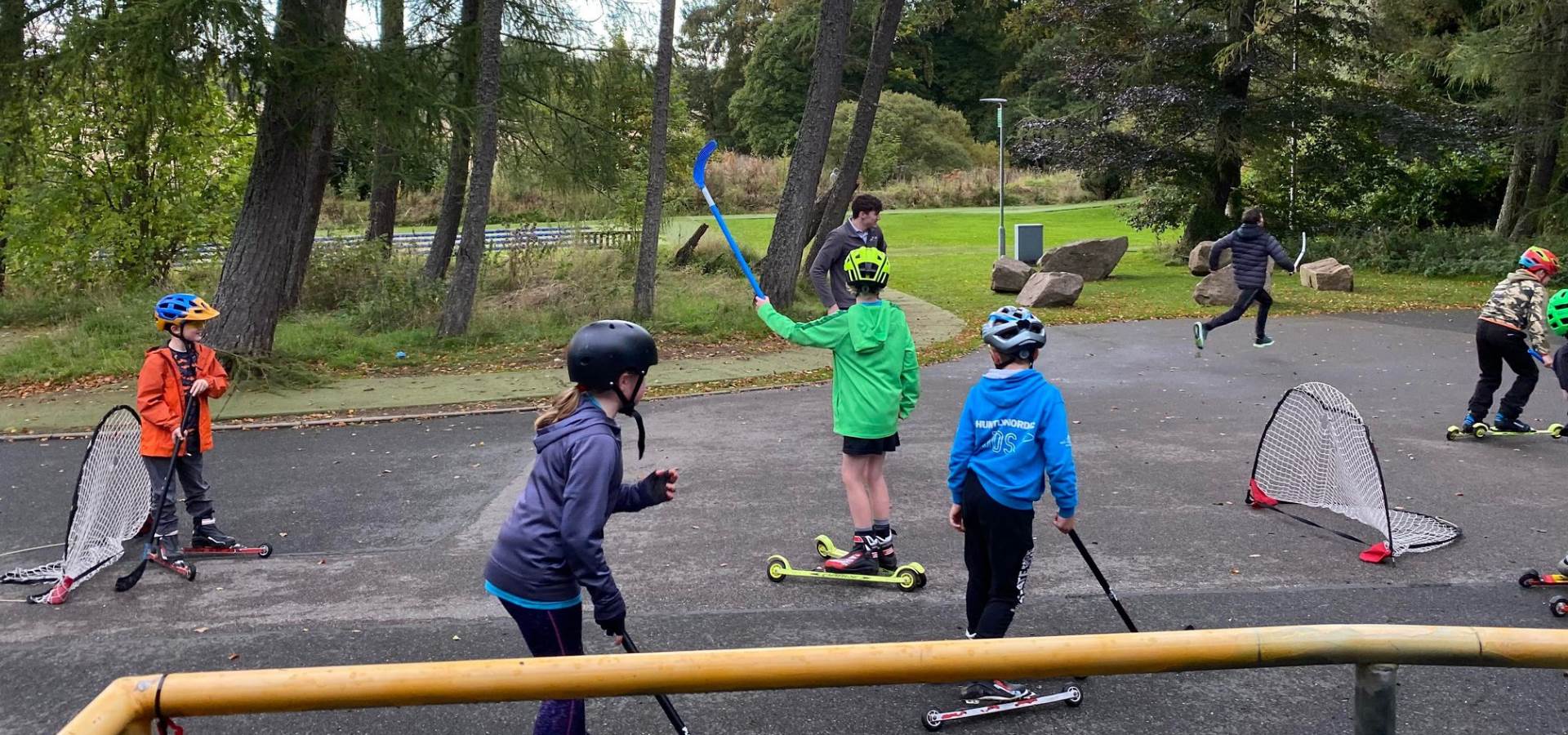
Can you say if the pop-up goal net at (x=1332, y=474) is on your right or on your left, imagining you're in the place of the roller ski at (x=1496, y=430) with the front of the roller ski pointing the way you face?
on your right

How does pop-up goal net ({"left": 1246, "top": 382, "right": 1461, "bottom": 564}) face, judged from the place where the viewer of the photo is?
facing the viewer and to the left of the viewer

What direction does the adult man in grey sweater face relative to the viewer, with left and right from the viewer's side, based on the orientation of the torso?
facing the viewer and to the right of the viewer

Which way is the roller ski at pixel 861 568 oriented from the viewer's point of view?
to the viewer's left

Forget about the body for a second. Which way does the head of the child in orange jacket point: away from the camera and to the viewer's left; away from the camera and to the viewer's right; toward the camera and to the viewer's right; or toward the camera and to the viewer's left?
toward the camera and to the viewer's right

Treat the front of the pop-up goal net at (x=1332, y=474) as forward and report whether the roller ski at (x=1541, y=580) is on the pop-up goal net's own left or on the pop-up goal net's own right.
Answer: on the pop-up goal net's own left

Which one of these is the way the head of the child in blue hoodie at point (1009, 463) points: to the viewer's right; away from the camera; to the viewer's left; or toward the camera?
away from the camera

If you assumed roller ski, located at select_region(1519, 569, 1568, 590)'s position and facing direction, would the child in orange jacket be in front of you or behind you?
in front

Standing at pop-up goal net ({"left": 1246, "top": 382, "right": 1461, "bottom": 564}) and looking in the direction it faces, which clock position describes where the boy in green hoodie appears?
The boy in green hoodie is roughly at 12 o'clock from the pop-up goal net.

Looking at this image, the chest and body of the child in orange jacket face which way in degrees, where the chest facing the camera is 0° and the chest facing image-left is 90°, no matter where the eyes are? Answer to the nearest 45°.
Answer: approximately 315°

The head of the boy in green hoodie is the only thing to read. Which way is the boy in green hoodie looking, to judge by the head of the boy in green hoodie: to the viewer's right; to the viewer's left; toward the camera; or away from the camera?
away from the camera
